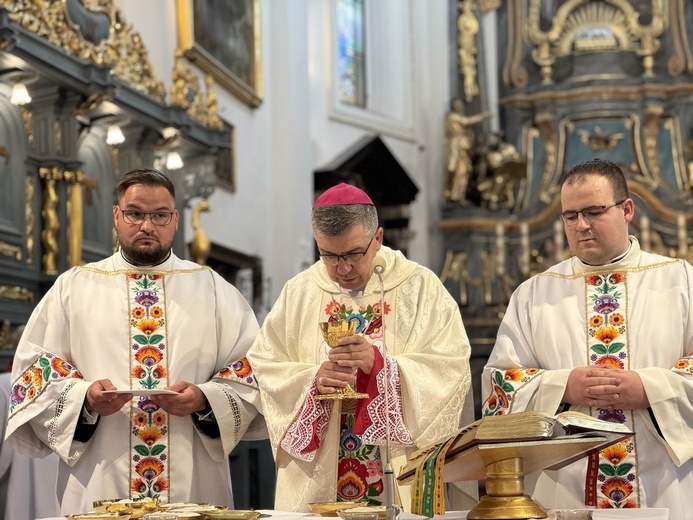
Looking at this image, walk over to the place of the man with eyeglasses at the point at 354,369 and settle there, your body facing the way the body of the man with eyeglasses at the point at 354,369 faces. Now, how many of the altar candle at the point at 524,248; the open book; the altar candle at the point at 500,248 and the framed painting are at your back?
3

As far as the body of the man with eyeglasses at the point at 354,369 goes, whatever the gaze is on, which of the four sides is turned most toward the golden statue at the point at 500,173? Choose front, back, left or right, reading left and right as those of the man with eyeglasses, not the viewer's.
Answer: back

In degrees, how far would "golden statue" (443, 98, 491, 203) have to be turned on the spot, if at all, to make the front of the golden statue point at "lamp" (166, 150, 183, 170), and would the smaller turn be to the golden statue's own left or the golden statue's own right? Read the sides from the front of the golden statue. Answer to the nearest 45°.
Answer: approximately 45° to the golden statue's own right

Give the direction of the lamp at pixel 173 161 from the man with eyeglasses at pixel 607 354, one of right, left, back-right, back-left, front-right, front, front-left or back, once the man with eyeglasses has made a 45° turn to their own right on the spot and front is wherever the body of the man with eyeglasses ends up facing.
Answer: right
